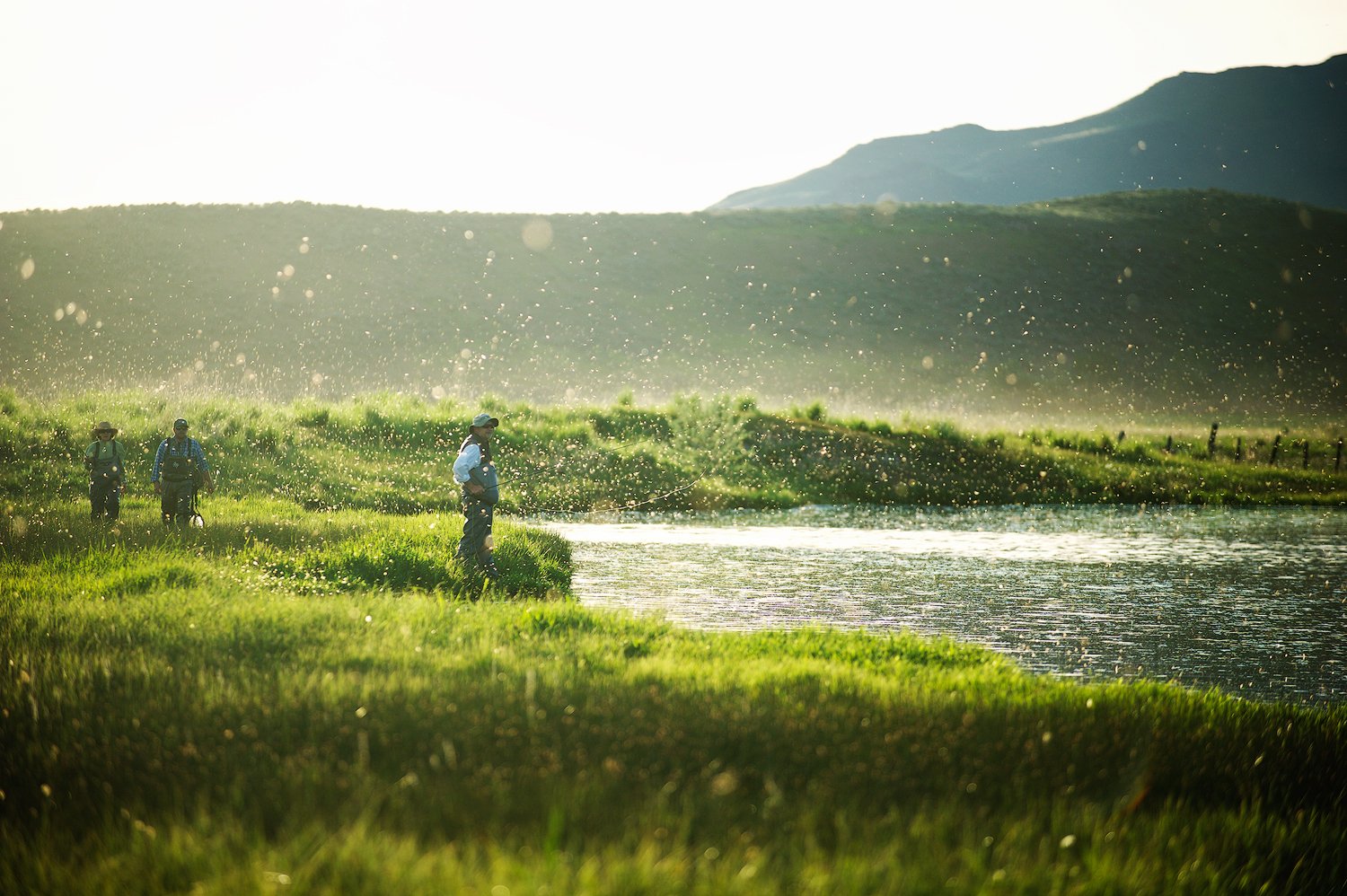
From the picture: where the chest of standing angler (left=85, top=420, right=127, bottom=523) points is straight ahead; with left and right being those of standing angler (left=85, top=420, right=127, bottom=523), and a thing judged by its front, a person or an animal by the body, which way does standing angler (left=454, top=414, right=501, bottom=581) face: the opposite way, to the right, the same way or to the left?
to the left

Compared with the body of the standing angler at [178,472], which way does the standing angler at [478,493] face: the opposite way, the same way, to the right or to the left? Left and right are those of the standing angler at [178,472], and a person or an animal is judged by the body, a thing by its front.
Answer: to the left

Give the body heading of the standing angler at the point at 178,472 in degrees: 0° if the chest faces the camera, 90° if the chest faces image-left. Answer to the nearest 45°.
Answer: approximately 0°

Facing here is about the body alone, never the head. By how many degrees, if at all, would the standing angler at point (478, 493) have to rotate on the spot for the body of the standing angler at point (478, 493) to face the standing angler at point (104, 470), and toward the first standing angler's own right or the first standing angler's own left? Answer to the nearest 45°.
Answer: approximately 135° to the first standing angler's own left

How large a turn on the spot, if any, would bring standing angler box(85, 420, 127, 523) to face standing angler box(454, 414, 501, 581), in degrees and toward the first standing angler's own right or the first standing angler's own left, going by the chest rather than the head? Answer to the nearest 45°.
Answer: approximately 45° to the first standing angler's own left

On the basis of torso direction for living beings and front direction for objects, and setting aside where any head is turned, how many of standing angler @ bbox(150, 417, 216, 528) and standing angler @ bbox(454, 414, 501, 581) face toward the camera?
1

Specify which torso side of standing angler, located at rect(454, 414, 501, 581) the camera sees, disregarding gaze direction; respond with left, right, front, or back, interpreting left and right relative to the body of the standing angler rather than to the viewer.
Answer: right

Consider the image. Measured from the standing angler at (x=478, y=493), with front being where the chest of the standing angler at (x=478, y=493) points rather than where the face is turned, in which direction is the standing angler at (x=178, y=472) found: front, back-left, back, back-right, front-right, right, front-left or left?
back-left
